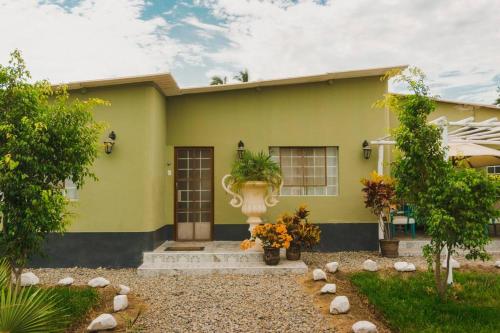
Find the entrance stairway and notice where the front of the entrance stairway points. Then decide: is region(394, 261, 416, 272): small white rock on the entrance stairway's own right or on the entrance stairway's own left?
on the entrance stairway's own left

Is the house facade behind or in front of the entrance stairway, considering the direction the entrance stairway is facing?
behind

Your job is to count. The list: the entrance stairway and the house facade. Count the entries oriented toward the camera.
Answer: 2

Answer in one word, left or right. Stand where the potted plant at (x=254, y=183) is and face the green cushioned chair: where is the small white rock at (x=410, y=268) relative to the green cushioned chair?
right

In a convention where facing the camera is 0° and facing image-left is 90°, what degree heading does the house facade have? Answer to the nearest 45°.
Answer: approximately 0°

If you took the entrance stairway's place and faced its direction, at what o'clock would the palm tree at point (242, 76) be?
The palm tree is roughly at 6 o'clock from the entrance stairway.

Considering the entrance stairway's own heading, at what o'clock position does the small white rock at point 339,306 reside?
The small white rock is roughly at 11 o'clock from the entrance stairway.

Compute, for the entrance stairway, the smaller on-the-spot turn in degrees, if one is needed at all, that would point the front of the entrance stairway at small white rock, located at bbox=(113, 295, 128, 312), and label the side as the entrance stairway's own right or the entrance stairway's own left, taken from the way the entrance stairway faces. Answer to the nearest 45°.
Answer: approximately 45° to the entrance stairway's own right
